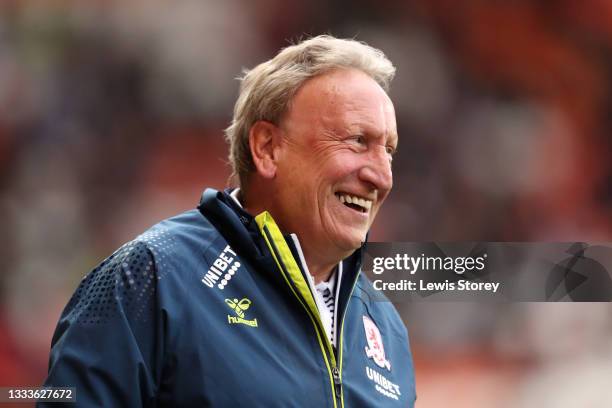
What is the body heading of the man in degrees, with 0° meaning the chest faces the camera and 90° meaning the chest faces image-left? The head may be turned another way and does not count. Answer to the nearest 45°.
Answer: approximately 315°
